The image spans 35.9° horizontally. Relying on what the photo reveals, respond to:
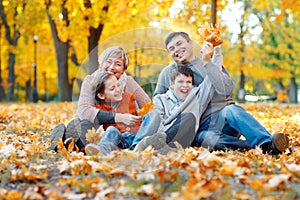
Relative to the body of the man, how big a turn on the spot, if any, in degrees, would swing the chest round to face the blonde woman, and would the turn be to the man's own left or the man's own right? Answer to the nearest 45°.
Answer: approximately 90° to the man's own right

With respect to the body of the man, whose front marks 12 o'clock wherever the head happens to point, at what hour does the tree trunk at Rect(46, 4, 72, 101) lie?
The tree trunk is roughly at 5 o'clock from the man.

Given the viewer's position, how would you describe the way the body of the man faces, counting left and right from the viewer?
facing the viewer

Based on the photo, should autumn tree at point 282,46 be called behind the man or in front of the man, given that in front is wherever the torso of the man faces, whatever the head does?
behind

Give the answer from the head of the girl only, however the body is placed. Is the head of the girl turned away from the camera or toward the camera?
toward the camera

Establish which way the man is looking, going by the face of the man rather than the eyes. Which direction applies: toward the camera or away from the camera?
toward the camera

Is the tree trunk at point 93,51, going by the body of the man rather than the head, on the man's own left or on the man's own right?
on the man's own right
